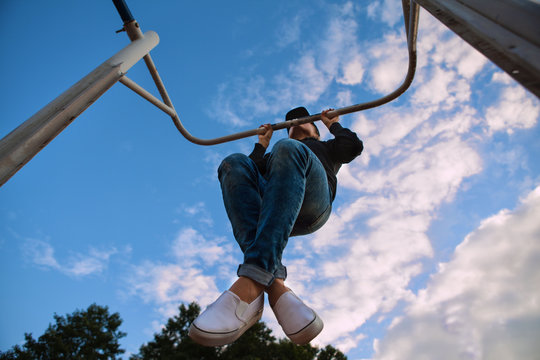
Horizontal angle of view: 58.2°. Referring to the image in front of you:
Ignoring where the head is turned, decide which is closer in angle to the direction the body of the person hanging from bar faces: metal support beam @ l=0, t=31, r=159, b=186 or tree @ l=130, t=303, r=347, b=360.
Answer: the metal support beam

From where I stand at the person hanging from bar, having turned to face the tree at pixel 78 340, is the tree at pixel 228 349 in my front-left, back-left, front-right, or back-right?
front-right

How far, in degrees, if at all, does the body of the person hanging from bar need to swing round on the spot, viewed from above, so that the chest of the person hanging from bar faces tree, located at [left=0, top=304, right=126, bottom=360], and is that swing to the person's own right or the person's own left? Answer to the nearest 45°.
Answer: approximately 135° to the person's own right

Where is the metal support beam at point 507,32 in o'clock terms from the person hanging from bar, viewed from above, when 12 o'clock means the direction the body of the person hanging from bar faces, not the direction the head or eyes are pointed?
The metal support beam is roughly at 10 o'clock from the person hanging from bar.

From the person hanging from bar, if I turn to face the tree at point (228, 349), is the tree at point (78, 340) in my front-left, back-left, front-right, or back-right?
front-left

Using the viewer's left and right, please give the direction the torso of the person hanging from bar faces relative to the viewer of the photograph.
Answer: facing the viewer and to the left of the viewer

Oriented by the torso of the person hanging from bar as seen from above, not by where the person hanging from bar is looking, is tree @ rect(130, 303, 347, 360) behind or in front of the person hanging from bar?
behind

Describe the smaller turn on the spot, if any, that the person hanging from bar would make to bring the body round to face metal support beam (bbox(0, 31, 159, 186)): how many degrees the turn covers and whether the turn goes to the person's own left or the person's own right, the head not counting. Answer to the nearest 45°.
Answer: approximately 45° to the person's own right
